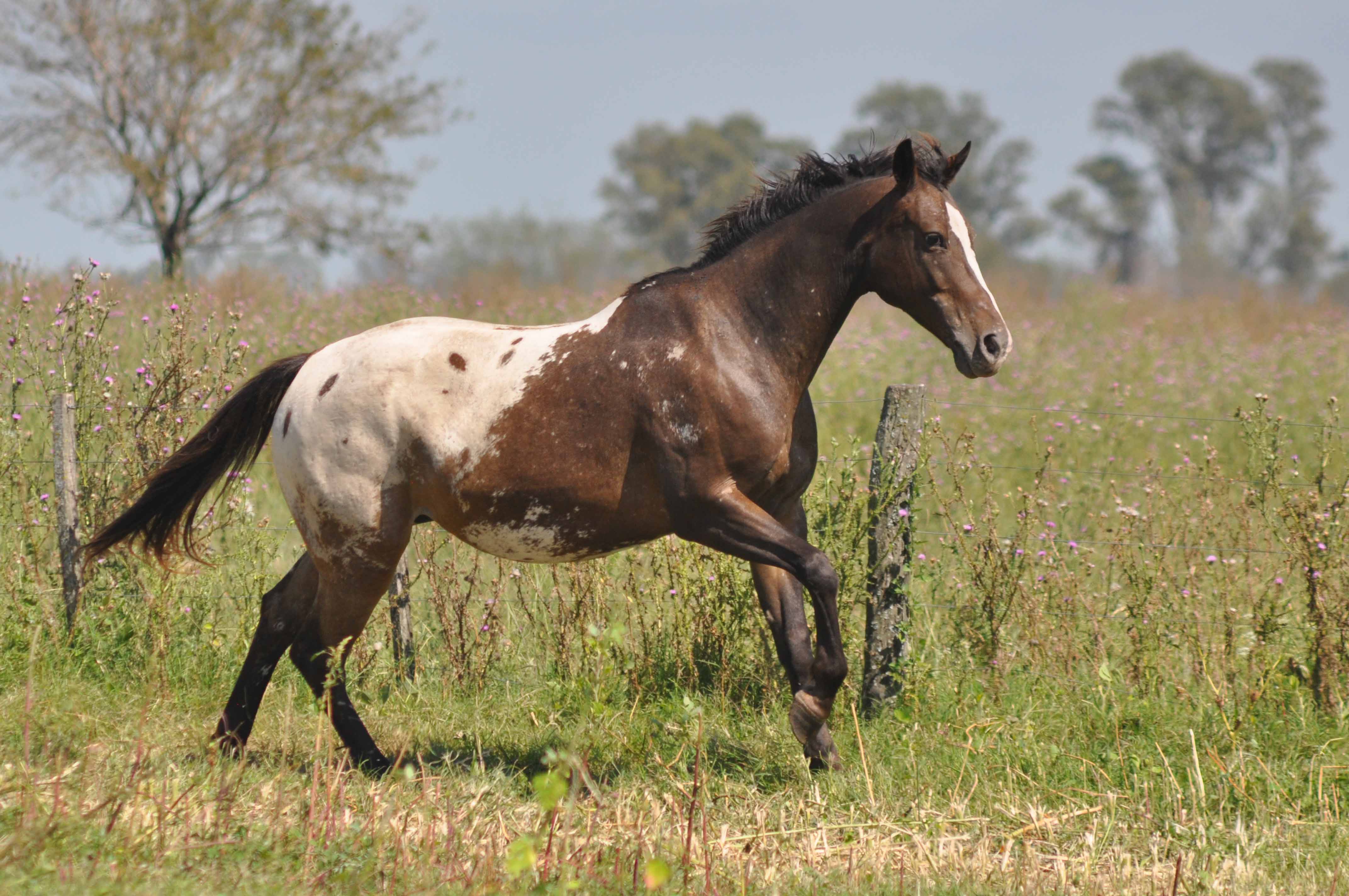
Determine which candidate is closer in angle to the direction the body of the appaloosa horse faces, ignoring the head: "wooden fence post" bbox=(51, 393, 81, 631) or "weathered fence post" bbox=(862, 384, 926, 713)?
the weathered fence post

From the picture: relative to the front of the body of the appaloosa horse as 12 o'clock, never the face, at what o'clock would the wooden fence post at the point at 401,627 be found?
The wooden fence post is roughly at 8 o'clock from the appaloosa horse.

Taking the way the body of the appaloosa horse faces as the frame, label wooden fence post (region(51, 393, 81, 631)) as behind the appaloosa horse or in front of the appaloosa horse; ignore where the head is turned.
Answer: behind

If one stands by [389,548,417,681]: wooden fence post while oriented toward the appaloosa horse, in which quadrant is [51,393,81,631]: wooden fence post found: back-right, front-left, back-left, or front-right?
back-right

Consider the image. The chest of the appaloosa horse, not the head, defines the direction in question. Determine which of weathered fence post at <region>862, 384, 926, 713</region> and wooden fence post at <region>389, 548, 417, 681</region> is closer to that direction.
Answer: the weathered fence post

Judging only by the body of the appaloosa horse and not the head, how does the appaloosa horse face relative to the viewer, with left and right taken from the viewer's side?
facing to the right of the viewer

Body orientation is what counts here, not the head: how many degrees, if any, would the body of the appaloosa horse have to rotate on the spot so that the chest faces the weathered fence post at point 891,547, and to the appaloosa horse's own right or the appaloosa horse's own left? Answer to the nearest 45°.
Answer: approximately 45° to the appaloosa horse's own left
